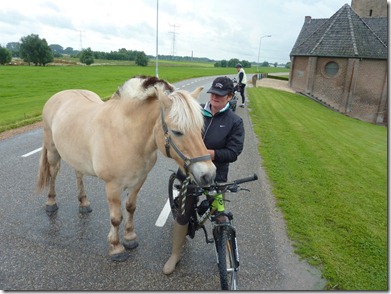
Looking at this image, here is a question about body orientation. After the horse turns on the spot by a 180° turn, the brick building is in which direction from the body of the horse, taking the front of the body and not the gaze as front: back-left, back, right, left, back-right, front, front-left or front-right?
right

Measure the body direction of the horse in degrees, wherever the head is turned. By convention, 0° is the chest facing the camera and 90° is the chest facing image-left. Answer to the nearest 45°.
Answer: approximately 315°
